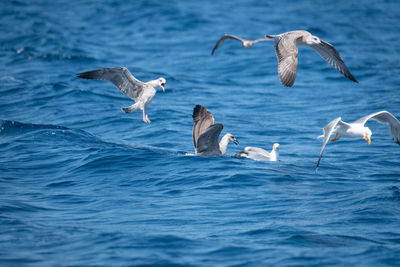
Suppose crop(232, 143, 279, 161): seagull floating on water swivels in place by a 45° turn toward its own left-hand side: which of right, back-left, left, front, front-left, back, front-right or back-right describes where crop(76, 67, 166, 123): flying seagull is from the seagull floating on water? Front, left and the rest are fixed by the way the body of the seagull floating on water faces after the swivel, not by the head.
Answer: back-left

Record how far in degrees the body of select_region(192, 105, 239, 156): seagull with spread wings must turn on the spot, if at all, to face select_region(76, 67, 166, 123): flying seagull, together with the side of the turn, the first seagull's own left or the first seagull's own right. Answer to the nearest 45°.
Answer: approximately 180°

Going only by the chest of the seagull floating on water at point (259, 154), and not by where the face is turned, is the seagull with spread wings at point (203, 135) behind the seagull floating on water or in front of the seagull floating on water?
behind

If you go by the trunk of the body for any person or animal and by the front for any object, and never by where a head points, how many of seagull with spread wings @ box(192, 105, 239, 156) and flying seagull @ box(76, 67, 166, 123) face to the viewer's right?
2

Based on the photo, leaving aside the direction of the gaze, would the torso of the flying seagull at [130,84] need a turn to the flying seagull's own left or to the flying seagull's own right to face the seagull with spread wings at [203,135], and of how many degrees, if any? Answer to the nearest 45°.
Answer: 0° — it already faces it

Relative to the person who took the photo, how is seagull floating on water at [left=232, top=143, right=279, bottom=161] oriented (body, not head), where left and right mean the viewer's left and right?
facing to the right of the viewer

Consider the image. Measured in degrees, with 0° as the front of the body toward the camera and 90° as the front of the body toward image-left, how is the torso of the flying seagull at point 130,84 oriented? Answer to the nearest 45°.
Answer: approximately 270°

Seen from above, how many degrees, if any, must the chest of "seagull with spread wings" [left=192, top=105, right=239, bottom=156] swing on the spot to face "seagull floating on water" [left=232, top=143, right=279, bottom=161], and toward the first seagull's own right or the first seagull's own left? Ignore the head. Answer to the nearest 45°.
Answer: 0° — it already faces it

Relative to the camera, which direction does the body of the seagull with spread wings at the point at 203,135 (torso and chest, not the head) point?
to the viewer's right
